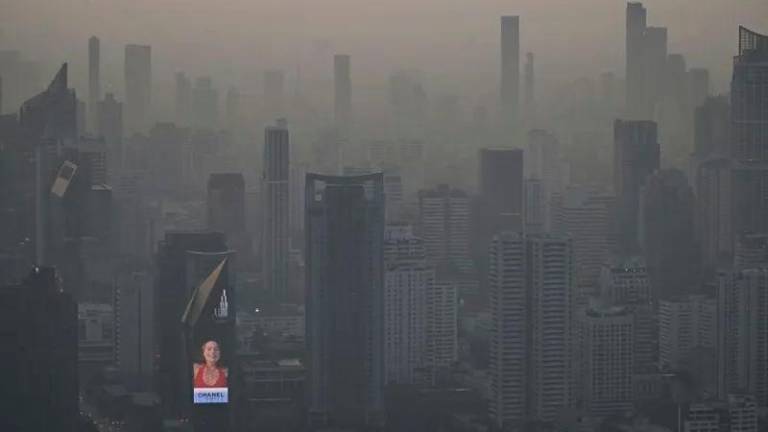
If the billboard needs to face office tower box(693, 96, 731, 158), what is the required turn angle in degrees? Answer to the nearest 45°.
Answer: approximately 90° to its left

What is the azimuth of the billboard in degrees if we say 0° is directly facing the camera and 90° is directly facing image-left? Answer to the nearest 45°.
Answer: approximately 0°

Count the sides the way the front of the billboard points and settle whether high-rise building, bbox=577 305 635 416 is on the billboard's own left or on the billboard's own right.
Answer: on the billboard's own left

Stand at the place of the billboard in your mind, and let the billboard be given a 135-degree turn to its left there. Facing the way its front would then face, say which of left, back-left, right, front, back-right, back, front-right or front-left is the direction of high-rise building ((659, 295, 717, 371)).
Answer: front-right
